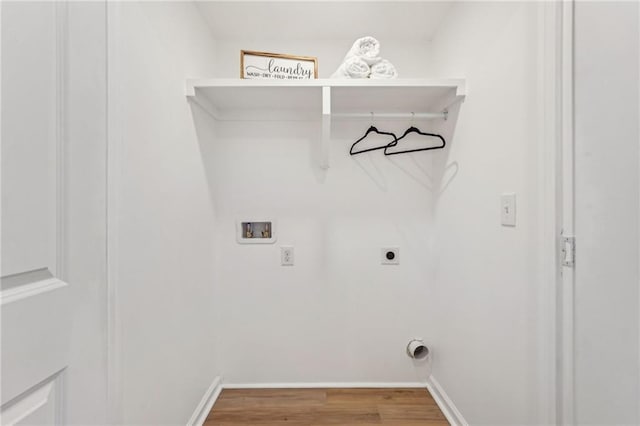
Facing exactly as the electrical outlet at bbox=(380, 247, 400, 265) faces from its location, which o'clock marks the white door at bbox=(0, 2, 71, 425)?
The white door is roughly at 1 o'clock from the electrical outlet.

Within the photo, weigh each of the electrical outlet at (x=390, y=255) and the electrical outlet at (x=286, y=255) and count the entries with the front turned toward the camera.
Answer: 2

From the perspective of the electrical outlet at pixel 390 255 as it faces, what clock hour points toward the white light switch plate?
The white light switch plate is roughly at 11 o'clock from the electrical outlet.

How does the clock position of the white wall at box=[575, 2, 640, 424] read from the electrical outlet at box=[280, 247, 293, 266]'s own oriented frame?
The white wall is roughly at 11 o'clock from the electrical outlet.

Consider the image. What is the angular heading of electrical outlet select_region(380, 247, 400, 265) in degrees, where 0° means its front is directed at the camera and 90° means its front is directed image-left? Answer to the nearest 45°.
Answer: approximately 0°

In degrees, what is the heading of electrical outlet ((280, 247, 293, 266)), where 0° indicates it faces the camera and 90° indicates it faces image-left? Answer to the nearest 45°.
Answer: approximately 0°
